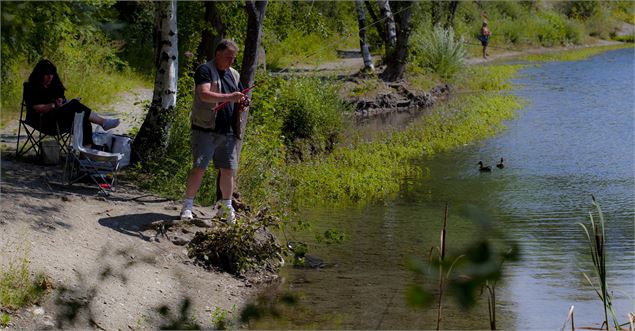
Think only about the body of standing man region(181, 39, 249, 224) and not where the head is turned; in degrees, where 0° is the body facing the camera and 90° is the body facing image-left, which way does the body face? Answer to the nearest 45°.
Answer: approximately 315°

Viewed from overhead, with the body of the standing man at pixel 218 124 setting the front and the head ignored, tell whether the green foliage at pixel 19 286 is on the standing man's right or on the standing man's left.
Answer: on the standing man's right

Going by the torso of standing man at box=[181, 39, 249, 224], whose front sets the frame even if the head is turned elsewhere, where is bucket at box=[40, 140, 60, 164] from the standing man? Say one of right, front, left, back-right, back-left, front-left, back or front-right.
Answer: back

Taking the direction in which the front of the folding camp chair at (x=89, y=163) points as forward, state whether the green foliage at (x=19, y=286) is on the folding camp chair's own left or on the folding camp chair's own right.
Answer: on the folding camp chair's own right

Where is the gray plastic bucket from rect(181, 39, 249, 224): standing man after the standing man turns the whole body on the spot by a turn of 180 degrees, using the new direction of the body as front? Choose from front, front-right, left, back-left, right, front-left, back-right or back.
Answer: front

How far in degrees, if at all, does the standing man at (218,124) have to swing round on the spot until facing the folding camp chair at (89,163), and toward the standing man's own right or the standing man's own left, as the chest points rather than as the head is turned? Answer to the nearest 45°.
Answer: approximately 180°

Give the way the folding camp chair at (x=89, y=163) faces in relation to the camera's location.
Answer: facing to the right of the viewer

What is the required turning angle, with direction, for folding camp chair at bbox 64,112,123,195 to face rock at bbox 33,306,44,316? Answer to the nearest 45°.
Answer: approximately 90° to its right
